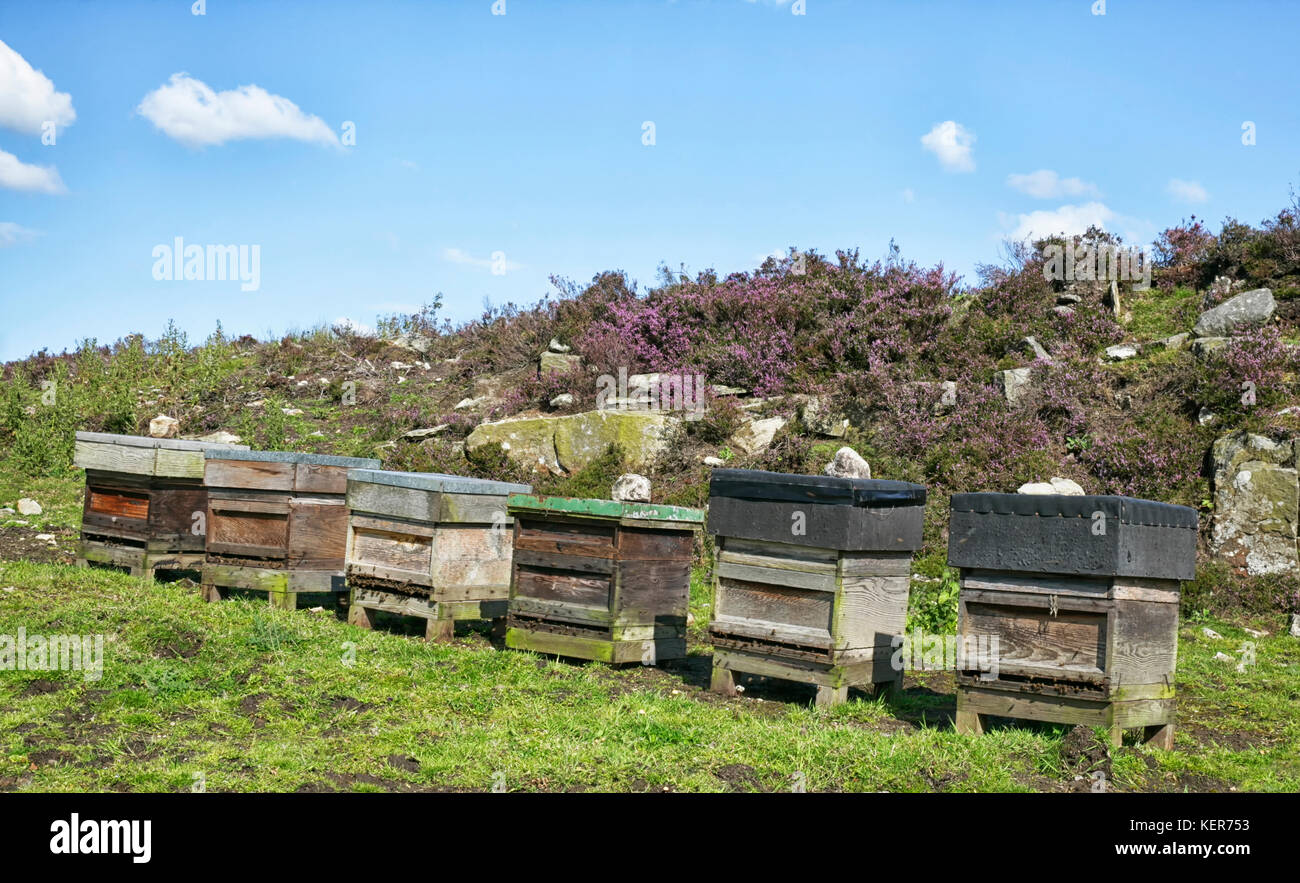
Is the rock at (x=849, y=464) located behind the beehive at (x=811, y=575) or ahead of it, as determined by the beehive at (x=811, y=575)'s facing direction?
behind

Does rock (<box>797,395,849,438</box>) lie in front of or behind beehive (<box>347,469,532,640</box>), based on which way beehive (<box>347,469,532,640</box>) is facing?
behind

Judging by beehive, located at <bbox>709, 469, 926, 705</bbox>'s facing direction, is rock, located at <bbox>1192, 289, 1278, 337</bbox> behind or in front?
behind

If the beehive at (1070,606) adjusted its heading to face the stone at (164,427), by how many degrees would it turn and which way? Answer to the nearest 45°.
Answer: approximately 90° to its right

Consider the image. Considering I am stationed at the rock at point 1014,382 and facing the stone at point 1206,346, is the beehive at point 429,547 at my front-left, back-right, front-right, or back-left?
back-right

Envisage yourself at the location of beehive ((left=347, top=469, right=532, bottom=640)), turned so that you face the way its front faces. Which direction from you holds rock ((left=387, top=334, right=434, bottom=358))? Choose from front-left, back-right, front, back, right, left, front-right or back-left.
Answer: back-right

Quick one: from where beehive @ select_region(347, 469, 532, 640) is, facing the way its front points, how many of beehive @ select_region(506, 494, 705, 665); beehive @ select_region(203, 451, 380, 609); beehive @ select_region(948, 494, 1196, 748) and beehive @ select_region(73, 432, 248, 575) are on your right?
2

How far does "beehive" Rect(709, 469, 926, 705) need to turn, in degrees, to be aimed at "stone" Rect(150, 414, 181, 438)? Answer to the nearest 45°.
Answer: approximately 90° to its right

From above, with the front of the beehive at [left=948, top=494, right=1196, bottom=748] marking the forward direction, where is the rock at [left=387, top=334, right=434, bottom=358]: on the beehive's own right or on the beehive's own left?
on the beehive's own right

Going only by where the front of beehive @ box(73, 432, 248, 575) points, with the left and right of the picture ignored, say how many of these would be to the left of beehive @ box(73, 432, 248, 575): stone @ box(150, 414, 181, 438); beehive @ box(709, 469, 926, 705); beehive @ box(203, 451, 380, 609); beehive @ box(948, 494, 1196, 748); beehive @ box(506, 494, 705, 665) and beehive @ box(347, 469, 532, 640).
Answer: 5

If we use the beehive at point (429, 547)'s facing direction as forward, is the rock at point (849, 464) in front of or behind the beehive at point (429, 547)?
behind

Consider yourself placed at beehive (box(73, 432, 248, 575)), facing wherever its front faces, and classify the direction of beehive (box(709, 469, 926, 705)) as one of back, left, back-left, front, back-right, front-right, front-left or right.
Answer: left

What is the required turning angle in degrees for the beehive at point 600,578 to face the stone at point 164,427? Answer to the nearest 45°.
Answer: approximately 90° to its right
